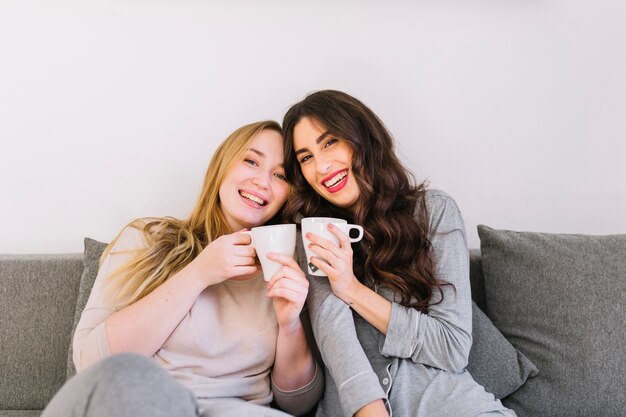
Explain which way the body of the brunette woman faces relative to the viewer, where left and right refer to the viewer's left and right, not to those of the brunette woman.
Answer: facing the viewer and to the left of the viewer

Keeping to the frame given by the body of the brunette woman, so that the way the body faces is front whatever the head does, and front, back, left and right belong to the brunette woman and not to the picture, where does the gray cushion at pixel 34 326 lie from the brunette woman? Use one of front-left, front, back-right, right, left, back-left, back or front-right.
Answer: front-right

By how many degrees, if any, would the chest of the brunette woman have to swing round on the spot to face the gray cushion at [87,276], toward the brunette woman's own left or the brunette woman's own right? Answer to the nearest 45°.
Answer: approximately 45° to the brunette woman's own right

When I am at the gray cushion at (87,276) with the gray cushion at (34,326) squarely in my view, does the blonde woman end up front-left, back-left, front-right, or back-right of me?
back-left
